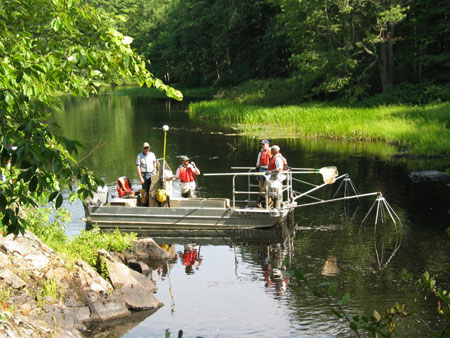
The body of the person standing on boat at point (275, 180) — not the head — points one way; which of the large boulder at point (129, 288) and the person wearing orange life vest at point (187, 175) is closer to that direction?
the large boulder

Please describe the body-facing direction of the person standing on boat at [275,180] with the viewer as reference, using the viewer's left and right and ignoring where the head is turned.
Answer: facing the viewer and to the left of the viewer

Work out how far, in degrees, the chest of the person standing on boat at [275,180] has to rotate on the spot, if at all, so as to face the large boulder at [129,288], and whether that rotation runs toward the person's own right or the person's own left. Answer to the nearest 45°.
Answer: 0° — they already face it

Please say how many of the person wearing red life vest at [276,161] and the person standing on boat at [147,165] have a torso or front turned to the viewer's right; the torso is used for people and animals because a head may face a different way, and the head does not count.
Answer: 0

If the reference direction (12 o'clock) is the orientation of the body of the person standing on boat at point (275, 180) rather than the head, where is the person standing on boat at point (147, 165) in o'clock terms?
the person standing on boat at point (147, 165) is roughly at 2 o'clock from the person standing on boat at point (275, 180).

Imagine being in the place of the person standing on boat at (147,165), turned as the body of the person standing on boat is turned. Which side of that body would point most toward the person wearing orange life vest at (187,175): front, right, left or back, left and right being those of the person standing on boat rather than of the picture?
left

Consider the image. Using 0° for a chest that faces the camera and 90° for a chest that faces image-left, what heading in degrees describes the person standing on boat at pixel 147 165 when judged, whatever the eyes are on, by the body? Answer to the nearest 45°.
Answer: approximately 0°

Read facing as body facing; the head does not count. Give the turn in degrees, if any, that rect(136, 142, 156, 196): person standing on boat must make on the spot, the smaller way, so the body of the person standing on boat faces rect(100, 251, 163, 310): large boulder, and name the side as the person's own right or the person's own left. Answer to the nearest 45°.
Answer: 0° — they already face it

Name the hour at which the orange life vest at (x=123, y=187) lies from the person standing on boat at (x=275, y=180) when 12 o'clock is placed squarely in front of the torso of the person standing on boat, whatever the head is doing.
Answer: The orange life vest is roughly at 12 o'clock from the person standing on boat.

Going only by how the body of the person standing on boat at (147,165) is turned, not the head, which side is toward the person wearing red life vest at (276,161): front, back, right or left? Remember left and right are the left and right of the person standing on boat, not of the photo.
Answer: left

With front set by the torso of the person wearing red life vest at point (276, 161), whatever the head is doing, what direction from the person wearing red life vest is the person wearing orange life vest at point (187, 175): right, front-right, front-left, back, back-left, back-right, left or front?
front-right

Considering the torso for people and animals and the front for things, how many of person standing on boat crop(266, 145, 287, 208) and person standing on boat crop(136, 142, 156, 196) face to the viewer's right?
0
